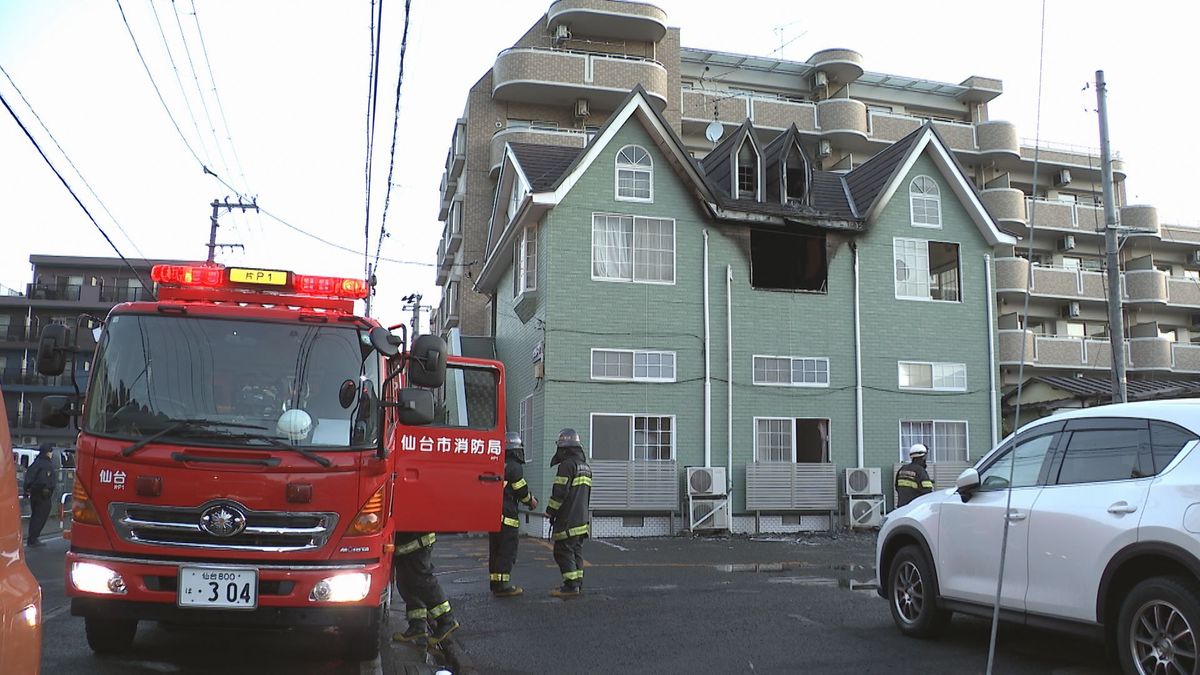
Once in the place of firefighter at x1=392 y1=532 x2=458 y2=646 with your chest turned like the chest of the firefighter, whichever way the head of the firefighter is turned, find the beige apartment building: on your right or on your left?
on your right

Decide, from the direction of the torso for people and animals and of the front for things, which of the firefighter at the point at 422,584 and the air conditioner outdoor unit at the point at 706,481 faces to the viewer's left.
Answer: the firefighter

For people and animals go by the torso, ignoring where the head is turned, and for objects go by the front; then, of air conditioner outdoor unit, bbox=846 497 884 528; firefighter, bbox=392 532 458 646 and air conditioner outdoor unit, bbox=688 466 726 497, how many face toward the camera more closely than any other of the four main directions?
2

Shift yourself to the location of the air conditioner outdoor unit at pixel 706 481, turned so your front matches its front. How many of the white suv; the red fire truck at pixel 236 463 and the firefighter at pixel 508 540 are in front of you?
3

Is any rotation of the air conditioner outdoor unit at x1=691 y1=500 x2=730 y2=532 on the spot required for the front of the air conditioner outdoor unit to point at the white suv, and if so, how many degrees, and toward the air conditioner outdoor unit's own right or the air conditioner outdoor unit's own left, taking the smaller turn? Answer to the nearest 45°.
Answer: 0° — it already faces it

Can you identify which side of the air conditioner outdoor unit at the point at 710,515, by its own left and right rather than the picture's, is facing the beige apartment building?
back

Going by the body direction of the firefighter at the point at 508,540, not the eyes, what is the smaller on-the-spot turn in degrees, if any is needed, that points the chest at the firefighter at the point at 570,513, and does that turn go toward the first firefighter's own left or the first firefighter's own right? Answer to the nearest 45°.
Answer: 0° — they already face them

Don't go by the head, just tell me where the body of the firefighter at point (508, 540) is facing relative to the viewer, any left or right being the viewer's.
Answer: facing to the right of the viewer
